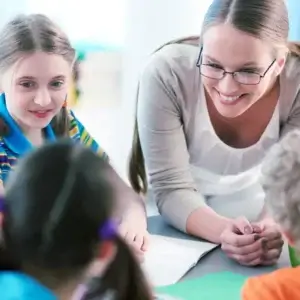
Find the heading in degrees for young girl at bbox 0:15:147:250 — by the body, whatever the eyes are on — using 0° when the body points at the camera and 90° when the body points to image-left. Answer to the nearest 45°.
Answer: approximately 0°

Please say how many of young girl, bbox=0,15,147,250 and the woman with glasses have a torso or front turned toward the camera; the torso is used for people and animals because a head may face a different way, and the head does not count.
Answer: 2
